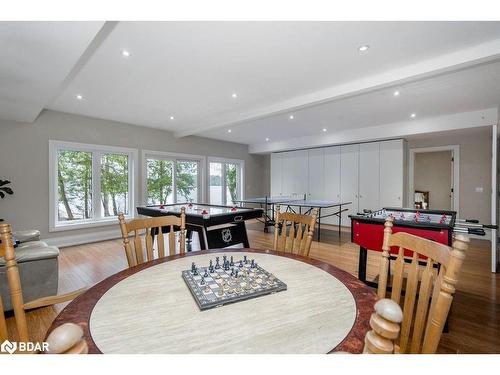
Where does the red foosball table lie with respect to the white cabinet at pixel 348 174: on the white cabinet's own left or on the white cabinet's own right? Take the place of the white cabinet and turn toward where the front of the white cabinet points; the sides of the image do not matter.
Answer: on the white cabinet's own left

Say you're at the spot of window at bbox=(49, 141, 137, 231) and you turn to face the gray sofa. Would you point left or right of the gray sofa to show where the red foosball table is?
left

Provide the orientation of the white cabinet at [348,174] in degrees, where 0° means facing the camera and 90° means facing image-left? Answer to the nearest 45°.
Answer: approximately 45°
